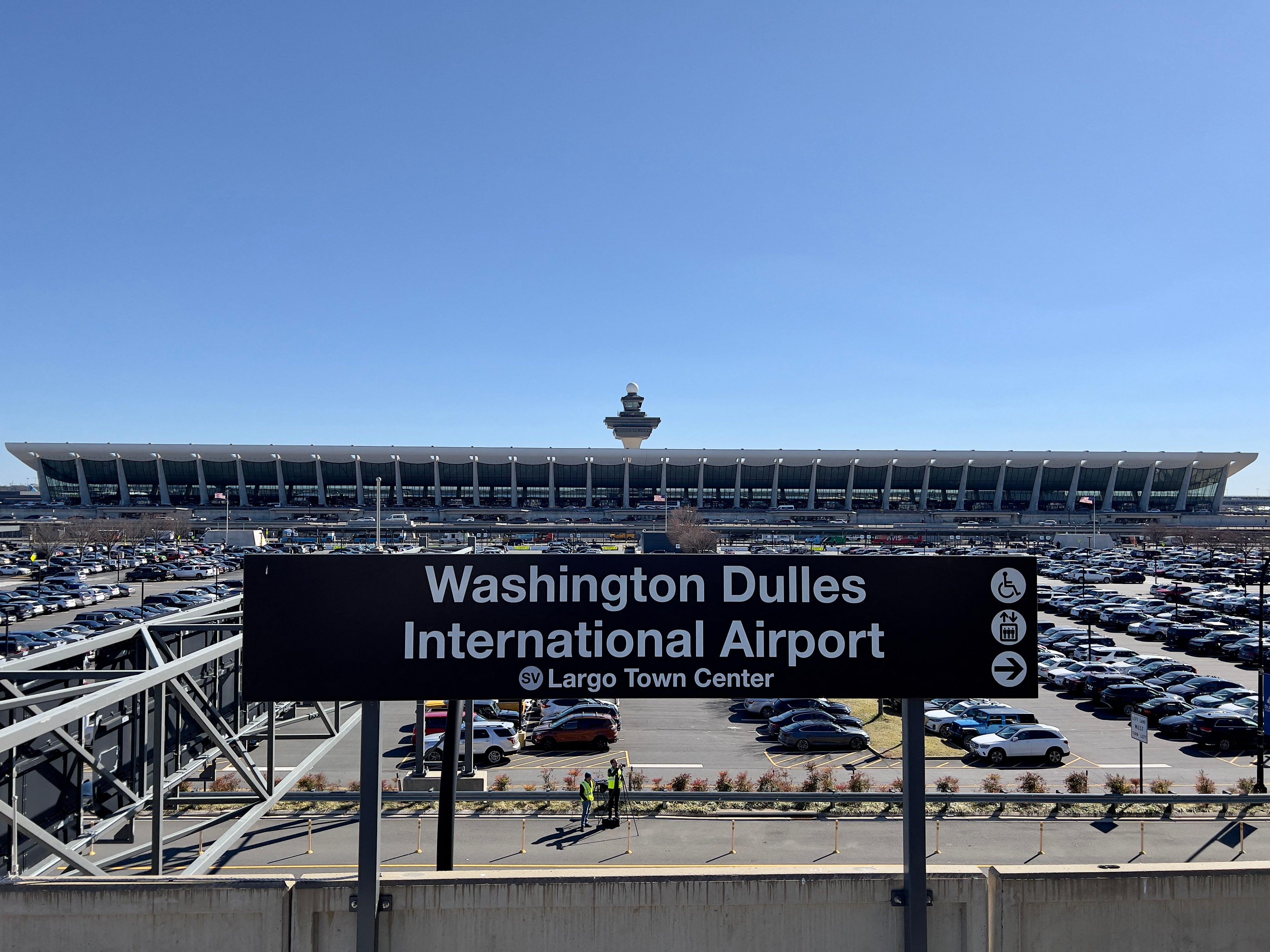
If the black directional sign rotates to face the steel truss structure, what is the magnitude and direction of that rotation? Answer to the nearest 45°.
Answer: approximately 135° to its right

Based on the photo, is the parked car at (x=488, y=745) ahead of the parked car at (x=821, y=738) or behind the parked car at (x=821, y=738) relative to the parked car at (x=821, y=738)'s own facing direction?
behind

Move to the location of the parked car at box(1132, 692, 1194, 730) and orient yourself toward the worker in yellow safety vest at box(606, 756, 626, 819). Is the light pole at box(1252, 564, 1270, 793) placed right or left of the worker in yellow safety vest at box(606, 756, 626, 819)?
left

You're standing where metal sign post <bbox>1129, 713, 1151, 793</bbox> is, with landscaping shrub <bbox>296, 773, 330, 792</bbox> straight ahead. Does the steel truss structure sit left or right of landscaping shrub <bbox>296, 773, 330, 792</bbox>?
left

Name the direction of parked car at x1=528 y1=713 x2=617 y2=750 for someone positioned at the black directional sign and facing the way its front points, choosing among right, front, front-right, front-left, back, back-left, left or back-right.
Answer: back

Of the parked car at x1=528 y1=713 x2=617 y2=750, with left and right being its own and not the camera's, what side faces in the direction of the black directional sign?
left

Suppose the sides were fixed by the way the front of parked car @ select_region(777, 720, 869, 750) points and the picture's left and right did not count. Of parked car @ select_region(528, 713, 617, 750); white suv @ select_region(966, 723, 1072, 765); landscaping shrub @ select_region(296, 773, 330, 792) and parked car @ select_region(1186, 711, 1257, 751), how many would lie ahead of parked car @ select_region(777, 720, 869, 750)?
2

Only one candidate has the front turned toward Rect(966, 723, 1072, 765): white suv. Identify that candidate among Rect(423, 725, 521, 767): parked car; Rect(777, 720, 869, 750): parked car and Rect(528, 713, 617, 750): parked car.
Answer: Rect(777, 720, 869, 750): parked car

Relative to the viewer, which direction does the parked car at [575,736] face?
to the viewer's left

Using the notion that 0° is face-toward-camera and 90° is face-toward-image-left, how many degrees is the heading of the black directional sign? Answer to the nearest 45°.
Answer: approximately 0°

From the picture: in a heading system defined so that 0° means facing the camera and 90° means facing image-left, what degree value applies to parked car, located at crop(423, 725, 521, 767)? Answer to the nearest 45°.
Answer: approximately 90°

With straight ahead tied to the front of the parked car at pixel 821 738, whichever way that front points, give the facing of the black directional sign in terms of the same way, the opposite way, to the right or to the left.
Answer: to the right

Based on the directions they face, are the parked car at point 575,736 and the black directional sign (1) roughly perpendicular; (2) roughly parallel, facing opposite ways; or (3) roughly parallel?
roughly perpendicular
